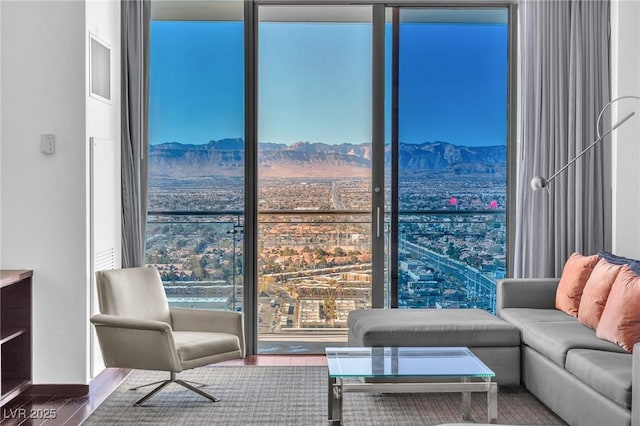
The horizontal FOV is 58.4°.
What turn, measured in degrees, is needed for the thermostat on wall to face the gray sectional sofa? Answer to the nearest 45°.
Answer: approximately 45° to its left

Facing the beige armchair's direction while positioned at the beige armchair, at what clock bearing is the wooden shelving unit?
The wooden shelving unit is roughly at 5 o'clock from the beige armchair.

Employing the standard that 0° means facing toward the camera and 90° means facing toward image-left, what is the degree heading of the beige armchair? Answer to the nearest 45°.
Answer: approximately 315°

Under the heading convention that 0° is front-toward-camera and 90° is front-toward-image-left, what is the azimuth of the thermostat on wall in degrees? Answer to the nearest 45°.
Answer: approximately 0°

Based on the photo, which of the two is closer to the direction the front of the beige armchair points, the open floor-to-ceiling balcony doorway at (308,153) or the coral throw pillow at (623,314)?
the coral throw pillow
